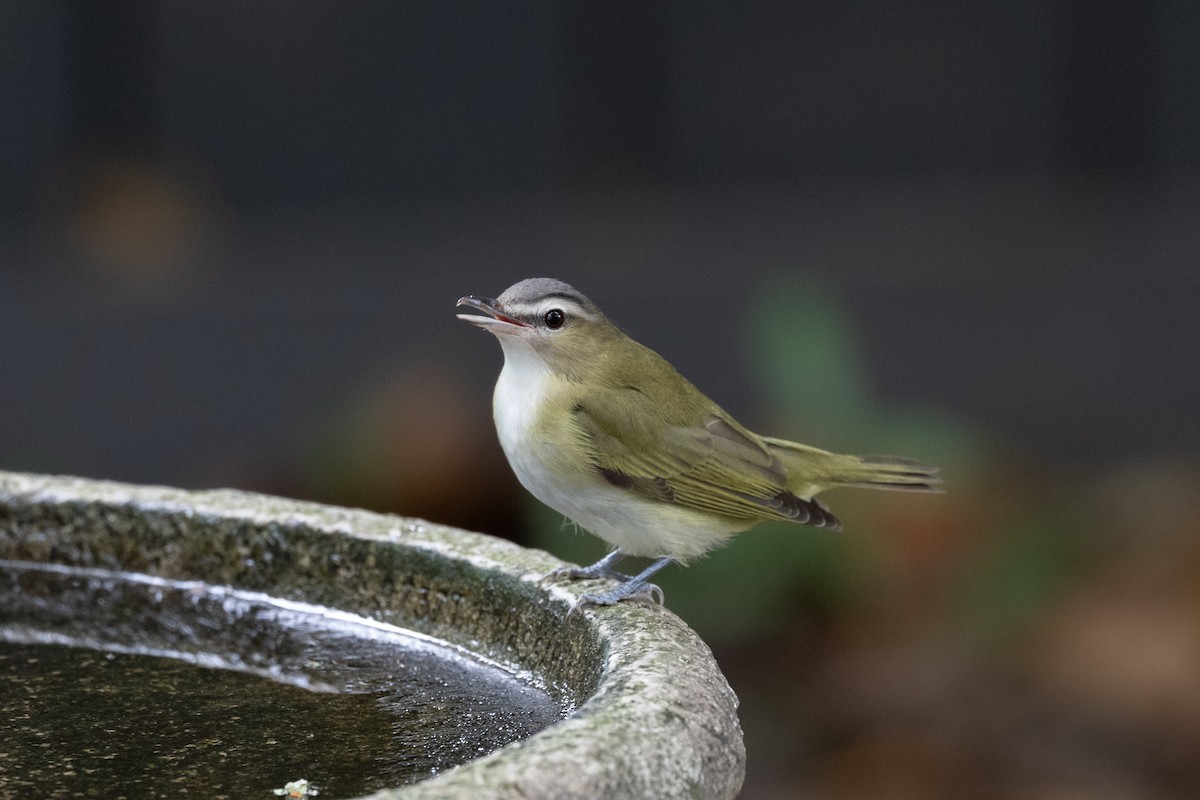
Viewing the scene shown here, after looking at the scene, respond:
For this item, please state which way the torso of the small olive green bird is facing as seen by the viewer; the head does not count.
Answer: to the viewer's left
